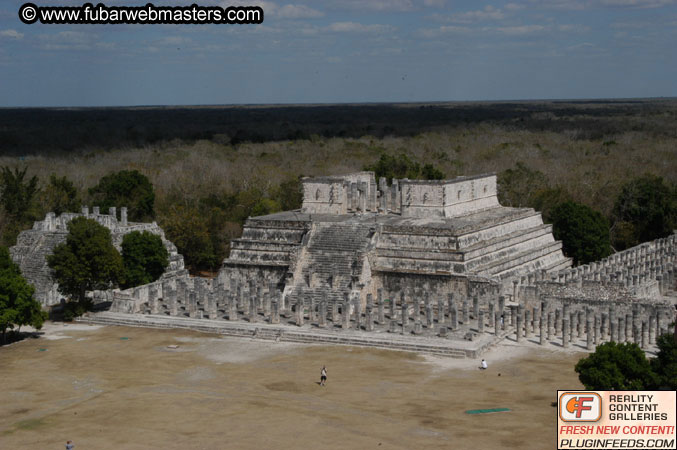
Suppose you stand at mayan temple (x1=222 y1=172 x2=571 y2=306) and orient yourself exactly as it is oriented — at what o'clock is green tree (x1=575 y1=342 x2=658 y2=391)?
The green tree is roughly at 10 o'clock from the mayan temple.

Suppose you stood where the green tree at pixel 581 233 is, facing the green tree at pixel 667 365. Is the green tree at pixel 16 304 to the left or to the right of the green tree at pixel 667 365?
right

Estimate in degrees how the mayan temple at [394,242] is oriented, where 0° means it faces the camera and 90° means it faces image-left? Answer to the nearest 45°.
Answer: approximately 45°

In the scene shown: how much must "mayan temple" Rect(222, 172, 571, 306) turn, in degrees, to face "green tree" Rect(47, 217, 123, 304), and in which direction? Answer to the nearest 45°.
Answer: approximately 45° to its right

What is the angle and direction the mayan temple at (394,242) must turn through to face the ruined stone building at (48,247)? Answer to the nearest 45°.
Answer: approximately 45° to its right
